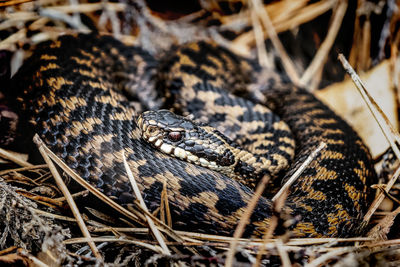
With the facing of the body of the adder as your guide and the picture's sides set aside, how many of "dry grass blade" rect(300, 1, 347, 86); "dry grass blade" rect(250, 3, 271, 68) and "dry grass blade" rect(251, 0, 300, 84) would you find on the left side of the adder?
0

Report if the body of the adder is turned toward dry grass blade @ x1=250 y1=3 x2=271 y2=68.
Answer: no

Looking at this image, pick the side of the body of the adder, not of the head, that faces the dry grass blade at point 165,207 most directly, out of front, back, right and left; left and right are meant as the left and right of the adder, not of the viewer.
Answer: left

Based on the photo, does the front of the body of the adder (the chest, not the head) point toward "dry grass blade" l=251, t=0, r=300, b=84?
no

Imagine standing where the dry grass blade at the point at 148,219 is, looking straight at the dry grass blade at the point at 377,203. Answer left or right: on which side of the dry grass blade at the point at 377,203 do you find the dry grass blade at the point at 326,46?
left

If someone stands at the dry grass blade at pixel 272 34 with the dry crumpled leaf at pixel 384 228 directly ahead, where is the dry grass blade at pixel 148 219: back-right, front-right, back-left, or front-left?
front-right

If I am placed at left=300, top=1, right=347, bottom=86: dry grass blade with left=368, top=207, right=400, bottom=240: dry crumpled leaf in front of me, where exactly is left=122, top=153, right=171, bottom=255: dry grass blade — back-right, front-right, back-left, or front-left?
front-right

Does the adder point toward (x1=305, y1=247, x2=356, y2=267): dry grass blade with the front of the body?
no

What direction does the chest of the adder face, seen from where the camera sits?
to the viewer's left

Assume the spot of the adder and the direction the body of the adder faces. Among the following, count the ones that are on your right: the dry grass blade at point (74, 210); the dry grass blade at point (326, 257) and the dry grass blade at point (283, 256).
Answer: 0

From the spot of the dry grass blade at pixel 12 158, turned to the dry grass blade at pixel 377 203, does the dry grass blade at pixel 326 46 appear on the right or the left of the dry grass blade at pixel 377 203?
left

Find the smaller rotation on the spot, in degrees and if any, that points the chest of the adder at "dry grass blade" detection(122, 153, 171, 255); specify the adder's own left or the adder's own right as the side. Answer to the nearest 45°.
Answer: approximately 90° to the adder's own left
